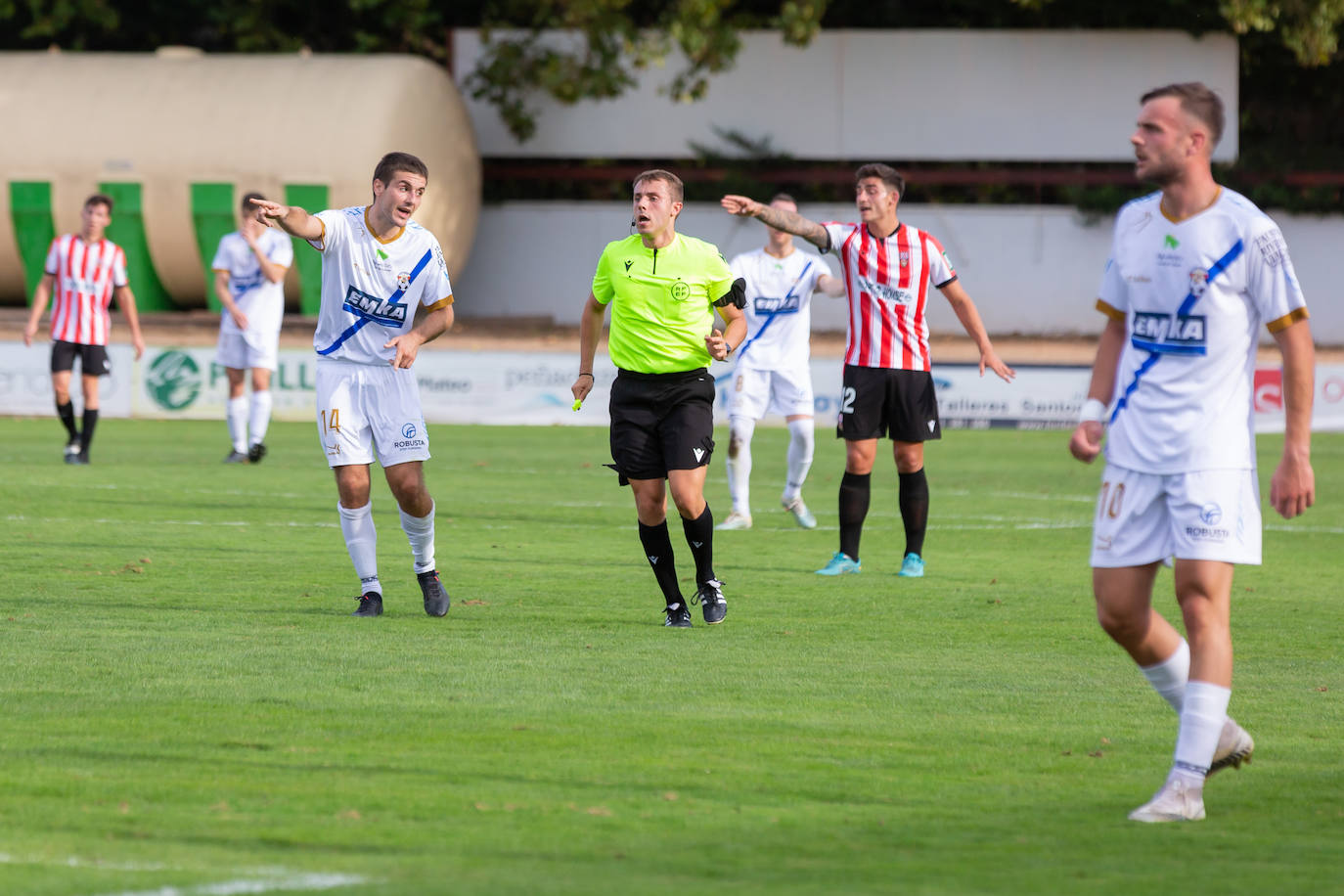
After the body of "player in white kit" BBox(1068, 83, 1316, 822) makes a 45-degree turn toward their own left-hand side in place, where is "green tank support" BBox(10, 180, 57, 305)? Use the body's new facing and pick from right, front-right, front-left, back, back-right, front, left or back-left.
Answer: back-right

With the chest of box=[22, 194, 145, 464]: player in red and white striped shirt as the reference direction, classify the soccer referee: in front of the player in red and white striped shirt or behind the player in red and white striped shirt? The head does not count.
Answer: in front

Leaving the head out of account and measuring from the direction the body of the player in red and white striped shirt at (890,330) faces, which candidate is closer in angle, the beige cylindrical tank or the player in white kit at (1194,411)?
the player in white kit

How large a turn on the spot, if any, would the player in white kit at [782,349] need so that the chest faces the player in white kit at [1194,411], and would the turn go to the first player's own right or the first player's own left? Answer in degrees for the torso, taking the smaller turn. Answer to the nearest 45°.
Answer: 0° — they already face them

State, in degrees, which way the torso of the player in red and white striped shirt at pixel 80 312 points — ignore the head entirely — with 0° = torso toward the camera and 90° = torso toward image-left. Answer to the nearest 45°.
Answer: approximately 0°

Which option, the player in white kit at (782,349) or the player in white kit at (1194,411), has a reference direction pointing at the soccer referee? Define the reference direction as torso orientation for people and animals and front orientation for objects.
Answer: the player in white kit at (782,349)

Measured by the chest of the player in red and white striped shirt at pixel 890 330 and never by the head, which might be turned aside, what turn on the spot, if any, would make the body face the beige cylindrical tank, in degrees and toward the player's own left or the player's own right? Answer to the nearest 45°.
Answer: approximately 135° to the player's own right
